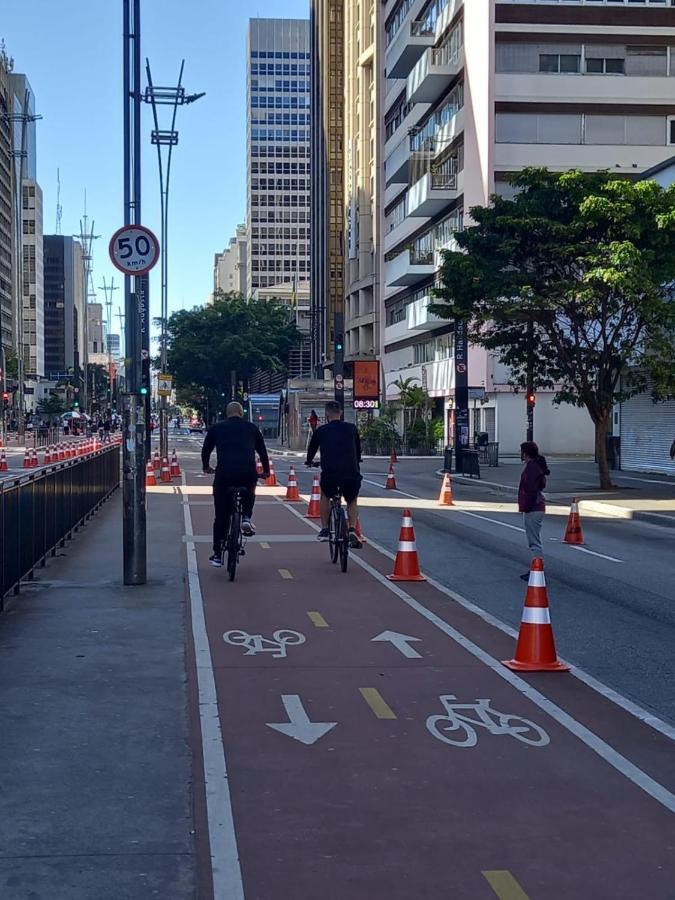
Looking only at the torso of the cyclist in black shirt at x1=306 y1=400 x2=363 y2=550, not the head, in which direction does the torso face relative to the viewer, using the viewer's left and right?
facing away from the viewer

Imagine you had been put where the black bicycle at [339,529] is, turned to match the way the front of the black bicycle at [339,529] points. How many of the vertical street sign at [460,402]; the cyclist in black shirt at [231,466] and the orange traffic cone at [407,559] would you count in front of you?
1

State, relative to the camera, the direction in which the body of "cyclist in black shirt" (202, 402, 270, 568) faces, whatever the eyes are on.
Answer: away from the camera

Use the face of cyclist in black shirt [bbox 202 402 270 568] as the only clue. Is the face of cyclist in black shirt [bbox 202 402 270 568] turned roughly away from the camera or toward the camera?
away from the camera

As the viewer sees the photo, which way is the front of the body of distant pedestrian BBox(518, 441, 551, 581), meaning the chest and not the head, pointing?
to the viewer's left

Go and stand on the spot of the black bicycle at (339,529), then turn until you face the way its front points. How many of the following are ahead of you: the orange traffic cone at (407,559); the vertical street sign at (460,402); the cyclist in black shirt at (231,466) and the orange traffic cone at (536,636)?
1

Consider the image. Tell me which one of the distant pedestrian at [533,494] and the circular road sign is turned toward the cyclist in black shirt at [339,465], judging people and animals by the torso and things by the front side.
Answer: the distant pedestrian

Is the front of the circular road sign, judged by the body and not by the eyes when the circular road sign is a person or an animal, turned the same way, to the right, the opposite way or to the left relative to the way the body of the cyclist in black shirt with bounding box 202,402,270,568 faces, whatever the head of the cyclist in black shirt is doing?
the opposite way

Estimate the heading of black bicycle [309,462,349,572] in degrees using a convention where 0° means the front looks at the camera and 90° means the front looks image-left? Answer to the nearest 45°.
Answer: approximately 180°

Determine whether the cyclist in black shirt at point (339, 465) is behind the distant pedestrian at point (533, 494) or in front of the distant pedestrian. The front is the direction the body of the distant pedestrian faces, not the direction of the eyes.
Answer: in front

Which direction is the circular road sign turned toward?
toward the camera

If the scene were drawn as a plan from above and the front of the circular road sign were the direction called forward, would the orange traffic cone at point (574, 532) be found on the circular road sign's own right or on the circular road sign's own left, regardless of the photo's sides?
on the circular road sign's own left

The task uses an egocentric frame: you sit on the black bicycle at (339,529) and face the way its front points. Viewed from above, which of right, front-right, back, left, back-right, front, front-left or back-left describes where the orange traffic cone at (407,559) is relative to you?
back-right

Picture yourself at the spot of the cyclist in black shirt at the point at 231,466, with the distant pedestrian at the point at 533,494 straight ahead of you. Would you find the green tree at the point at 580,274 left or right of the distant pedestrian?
left

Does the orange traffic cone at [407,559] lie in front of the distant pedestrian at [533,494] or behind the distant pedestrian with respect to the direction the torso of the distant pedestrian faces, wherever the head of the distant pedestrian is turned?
in front
